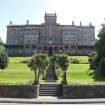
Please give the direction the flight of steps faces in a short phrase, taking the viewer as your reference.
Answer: facing the viewer

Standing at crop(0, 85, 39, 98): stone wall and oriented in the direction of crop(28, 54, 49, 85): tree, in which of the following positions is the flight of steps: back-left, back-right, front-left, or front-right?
front-right

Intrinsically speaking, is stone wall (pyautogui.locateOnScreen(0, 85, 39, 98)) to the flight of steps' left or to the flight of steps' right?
on its right

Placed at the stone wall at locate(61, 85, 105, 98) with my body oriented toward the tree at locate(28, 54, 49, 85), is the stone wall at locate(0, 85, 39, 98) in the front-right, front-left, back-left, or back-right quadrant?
front-left

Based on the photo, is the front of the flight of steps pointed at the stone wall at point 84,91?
no

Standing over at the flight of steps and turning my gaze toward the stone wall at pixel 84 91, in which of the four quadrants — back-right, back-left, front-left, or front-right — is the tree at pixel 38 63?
back-left

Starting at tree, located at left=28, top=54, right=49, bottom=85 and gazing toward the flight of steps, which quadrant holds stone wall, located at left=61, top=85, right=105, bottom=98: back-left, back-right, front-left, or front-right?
front-left

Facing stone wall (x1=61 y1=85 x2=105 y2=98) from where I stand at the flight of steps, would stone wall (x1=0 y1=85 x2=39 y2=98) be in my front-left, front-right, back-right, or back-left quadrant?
back-right
